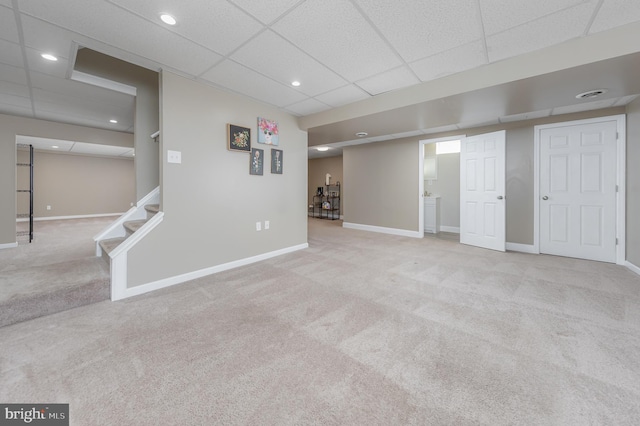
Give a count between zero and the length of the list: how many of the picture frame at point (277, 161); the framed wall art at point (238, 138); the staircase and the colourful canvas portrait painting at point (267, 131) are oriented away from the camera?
0

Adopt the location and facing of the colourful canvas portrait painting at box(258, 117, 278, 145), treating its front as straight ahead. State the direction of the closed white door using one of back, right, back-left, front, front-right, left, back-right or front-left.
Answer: front-left

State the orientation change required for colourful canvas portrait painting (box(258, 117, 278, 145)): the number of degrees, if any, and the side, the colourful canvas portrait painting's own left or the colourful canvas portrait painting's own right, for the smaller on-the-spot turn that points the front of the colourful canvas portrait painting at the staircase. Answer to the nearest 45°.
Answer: approximately 135° to the colourful canvas portrait painting's own right

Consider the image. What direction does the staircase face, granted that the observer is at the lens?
facing the viewer and to the left of the viewer

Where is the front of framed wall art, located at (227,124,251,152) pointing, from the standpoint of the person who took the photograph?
facing the viewer and to the right of the viewer

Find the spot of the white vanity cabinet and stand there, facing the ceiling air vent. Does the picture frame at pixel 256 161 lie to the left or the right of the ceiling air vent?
right

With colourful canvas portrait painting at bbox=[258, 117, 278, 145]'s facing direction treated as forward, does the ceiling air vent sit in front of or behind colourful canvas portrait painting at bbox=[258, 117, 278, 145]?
in front

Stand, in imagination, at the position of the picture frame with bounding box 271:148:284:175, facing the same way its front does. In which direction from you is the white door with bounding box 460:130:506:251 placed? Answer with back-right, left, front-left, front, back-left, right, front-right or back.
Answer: front-left

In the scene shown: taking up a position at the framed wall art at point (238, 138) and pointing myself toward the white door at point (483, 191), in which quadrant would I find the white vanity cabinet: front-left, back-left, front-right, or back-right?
front-left

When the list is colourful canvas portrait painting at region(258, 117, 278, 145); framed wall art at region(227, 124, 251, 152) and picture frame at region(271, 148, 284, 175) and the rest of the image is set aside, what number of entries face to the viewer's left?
0
